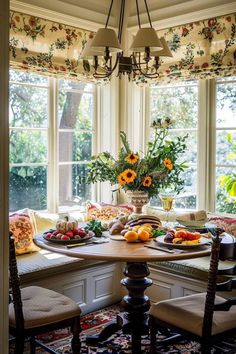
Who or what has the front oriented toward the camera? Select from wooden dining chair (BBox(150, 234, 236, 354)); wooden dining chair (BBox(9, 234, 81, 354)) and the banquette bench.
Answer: the banquette bench

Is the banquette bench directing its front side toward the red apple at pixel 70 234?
yes

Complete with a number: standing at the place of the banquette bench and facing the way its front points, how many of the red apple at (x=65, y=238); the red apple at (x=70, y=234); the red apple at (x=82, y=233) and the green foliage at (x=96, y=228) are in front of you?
4

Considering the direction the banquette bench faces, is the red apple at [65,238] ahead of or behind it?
ahead

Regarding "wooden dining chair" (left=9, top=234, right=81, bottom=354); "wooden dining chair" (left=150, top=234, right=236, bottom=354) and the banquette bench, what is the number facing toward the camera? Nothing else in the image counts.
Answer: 1

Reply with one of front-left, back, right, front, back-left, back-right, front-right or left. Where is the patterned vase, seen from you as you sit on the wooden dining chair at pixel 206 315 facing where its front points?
front

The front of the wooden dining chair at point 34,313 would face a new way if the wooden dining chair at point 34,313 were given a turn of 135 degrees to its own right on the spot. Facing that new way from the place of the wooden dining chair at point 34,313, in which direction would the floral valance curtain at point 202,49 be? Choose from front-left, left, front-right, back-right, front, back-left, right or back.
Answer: back-left

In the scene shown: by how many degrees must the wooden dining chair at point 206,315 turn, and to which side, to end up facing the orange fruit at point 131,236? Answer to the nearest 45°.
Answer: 0° — it already faces it

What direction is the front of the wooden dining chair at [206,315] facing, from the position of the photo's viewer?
facing away from the viewer and to the left of the viewer

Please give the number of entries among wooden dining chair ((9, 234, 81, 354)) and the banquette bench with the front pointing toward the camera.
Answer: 1

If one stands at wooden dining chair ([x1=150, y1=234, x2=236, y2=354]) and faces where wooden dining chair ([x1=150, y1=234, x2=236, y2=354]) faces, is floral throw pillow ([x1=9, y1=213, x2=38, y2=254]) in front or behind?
in front

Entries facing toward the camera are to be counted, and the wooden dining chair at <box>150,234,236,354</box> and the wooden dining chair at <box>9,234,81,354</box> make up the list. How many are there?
0

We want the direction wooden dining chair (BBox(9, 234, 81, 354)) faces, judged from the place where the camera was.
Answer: facing away from the viewer and to the right of the viewer

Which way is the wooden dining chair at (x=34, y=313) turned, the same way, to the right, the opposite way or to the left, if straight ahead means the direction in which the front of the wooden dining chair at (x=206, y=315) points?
to the right

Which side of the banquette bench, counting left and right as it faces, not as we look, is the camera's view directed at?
front
